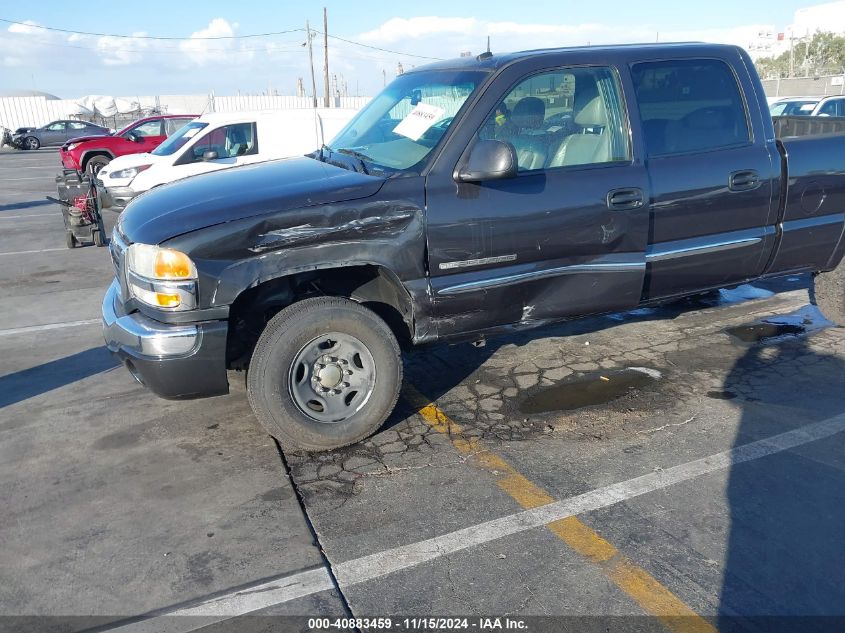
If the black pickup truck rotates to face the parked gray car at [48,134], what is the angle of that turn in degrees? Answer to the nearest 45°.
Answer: approximately 90° to its right

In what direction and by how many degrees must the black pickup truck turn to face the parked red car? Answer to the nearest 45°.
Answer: approximately 90° to its right

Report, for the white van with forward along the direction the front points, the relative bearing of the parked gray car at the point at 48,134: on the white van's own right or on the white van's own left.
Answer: on the white van's own right

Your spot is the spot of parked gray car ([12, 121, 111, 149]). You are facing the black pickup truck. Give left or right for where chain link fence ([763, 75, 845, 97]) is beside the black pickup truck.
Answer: left

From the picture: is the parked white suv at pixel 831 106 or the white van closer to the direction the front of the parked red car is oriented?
the white van

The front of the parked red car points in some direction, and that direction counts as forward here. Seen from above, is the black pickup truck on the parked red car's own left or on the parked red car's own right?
on the parked red car's own left

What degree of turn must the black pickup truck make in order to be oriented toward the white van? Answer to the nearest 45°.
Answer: approximately 90° to its right

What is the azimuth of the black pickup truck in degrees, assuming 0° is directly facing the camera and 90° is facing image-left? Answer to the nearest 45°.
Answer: approximately 45°

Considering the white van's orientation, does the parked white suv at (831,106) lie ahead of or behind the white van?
behind

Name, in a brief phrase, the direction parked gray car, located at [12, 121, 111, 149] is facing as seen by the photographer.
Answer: facing to the left of the viewer
